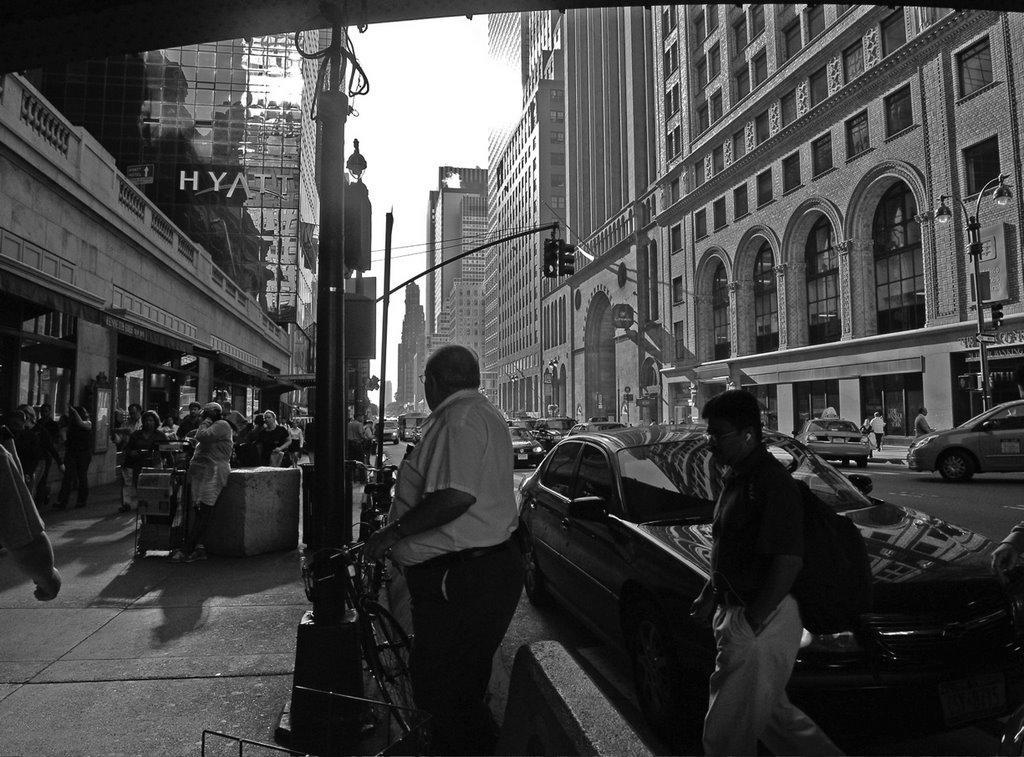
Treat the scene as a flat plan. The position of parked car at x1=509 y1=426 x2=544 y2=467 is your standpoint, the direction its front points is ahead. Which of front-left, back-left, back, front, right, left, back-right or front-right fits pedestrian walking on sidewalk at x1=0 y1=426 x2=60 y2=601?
front-right

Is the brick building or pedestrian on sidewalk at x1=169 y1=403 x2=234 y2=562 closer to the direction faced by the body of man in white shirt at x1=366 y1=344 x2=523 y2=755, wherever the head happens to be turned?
the pedestrian on sidewalk

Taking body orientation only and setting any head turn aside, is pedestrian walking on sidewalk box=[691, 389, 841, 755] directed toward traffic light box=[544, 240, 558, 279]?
no

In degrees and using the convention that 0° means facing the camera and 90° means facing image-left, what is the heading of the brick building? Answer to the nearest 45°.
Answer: approximately 45°

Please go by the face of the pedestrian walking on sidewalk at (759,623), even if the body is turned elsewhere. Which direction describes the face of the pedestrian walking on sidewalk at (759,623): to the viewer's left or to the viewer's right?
to the viewer's left

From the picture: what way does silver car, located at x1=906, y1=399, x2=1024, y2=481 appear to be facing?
to the viewer's left

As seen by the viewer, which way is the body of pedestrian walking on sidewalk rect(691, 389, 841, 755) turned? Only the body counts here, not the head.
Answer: to the viewer's left

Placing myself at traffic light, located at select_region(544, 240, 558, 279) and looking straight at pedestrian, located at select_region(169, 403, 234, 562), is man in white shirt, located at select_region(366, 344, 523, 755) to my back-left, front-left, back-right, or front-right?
front-left

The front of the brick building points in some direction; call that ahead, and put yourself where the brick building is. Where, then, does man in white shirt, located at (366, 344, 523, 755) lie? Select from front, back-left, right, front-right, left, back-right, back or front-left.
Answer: front-left

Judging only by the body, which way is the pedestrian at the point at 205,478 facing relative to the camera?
to the viewer's left
